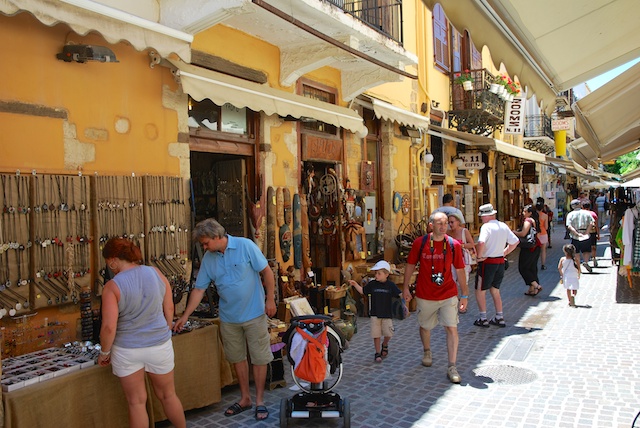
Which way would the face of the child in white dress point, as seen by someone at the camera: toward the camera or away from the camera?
away from the camera

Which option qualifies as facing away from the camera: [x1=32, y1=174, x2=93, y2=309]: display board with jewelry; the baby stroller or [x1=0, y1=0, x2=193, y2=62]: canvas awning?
the baby stroller

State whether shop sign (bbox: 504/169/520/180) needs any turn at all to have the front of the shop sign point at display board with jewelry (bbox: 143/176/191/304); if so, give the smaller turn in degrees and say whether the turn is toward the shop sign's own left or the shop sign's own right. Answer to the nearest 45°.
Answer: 0° — it already faces it

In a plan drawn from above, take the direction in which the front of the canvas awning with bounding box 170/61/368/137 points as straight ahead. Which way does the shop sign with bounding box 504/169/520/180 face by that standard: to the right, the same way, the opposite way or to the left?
to the right

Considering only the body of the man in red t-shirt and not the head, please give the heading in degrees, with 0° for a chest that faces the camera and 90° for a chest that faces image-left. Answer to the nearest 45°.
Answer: approximately 0°

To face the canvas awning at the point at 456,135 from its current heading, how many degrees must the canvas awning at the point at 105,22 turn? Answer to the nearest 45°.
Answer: approximately 90° to its left

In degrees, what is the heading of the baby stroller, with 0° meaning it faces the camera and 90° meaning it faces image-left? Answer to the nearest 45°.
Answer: approximately 180°

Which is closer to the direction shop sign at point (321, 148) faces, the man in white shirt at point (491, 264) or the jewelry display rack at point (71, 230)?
the man in white shirt

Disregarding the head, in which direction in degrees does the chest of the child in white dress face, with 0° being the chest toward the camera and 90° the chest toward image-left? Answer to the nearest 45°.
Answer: approximately 180°

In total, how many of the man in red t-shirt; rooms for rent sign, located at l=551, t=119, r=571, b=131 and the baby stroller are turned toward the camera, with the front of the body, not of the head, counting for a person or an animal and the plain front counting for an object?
2

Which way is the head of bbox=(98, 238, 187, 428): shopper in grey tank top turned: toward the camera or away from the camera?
away from the camera

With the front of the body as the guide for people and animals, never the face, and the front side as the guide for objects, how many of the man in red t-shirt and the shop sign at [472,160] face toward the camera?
2
